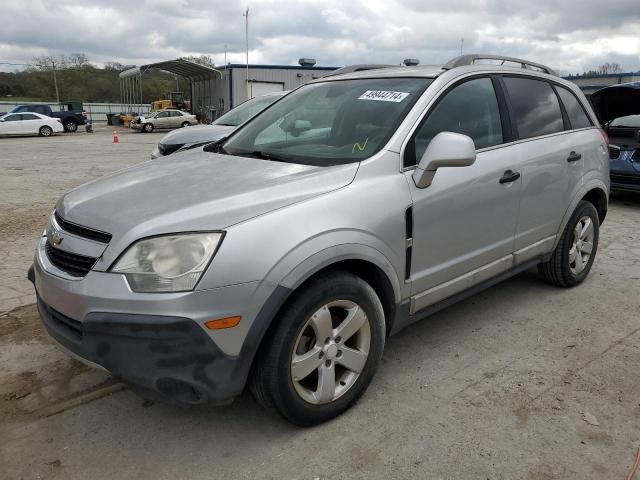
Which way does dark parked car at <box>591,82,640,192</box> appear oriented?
toward the camera

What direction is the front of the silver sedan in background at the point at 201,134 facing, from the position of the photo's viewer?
facing the viewer and to the left of the viewer

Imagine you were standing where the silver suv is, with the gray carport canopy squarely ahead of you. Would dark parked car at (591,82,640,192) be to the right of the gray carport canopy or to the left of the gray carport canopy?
right

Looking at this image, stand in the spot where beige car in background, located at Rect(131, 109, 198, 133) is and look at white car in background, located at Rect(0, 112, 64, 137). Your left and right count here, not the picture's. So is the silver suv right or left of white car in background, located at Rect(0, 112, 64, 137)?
left

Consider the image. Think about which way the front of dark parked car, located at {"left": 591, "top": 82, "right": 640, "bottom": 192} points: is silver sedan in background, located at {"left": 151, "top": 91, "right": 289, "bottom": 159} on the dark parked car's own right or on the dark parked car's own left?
on the dark parked car's own right

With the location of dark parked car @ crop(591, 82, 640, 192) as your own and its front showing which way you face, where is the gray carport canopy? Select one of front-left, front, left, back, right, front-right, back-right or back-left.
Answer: back-right

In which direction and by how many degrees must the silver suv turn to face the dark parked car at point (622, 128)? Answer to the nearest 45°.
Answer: approximately 180°

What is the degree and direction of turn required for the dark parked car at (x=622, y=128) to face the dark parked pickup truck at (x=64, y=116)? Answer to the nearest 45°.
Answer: approximately 135° to its right

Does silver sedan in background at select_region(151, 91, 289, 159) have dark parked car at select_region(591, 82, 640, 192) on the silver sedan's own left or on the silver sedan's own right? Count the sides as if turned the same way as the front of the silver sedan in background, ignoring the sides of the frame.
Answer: on the silver sedan's own left

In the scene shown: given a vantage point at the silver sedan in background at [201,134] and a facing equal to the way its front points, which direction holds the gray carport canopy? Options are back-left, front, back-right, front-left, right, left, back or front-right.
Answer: back-right

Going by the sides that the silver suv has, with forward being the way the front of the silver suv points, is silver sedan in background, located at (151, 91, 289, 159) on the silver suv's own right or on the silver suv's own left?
on the silver suv's own right

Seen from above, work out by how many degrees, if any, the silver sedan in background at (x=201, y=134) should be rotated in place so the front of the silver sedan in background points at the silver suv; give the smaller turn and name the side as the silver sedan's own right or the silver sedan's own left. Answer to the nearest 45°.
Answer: approximately 45° to the silver sedan's own left

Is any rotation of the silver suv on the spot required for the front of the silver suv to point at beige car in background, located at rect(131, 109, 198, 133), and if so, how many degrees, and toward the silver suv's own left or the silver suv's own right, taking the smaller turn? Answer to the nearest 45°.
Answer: approximately 135° to the silver suv's own right
